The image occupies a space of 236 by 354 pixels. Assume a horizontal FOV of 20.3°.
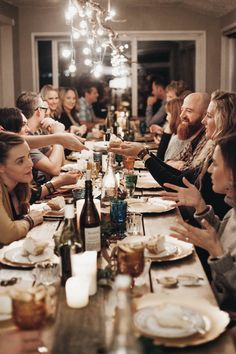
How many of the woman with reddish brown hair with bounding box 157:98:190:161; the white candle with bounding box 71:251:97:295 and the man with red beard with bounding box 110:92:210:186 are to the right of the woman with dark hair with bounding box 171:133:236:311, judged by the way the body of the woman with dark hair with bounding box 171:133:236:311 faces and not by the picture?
2

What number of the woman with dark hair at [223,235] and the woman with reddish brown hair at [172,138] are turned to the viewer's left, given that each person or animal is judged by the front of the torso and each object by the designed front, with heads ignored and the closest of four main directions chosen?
2

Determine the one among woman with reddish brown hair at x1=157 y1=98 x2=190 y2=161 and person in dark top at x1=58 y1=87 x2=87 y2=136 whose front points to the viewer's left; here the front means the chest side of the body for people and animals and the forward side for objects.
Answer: woman with reddish brown hair at x1=157 y1=98 x2=190 y2=161

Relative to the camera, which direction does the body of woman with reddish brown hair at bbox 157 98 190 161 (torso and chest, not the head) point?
to the viewer's left

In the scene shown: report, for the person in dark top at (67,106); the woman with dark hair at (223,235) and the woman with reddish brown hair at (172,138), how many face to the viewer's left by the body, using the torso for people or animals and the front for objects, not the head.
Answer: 2

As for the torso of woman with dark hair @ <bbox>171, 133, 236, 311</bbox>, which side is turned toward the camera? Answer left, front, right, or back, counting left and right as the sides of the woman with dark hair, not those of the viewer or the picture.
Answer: left

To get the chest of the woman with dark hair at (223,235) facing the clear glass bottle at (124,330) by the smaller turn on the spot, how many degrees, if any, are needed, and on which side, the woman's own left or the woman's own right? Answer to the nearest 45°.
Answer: approximately 90° to the woman's own left

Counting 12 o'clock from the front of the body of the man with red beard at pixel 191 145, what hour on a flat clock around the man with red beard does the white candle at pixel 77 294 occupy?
The white candle is roughly at 11 o'clock from the man with red beard.

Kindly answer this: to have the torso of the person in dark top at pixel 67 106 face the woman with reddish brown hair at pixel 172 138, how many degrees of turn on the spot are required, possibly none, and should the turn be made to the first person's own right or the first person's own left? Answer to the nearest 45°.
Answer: approximately 45° to the first person's own right

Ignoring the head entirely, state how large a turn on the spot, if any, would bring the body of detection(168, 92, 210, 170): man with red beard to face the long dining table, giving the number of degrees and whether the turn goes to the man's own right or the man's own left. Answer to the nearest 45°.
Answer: approximately 45° to the man's own left
